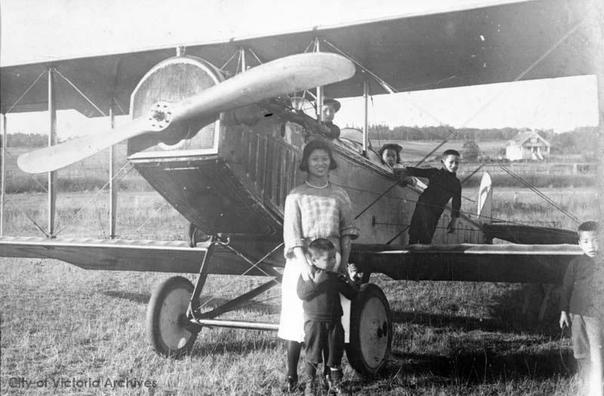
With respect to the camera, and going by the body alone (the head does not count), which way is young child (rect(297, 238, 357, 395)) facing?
toward the camera

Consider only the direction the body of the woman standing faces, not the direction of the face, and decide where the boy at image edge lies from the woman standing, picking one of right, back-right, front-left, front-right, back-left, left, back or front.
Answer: left

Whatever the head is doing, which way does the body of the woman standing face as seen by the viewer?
toward the camera

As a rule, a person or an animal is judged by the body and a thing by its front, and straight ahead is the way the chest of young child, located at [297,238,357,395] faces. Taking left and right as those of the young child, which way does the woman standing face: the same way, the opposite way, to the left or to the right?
the same way

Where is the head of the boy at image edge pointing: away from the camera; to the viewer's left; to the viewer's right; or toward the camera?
toward the camera

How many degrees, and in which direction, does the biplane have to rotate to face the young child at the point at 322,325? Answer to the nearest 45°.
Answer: approximately 45° to its left

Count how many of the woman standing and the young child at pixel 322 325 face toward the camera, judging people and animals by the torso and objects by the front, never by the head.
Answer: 2

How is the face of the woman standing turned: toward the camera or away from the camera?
toward the camera

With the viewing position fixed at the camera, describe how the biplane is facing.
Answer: facing the viewer and to the left of the viewer
